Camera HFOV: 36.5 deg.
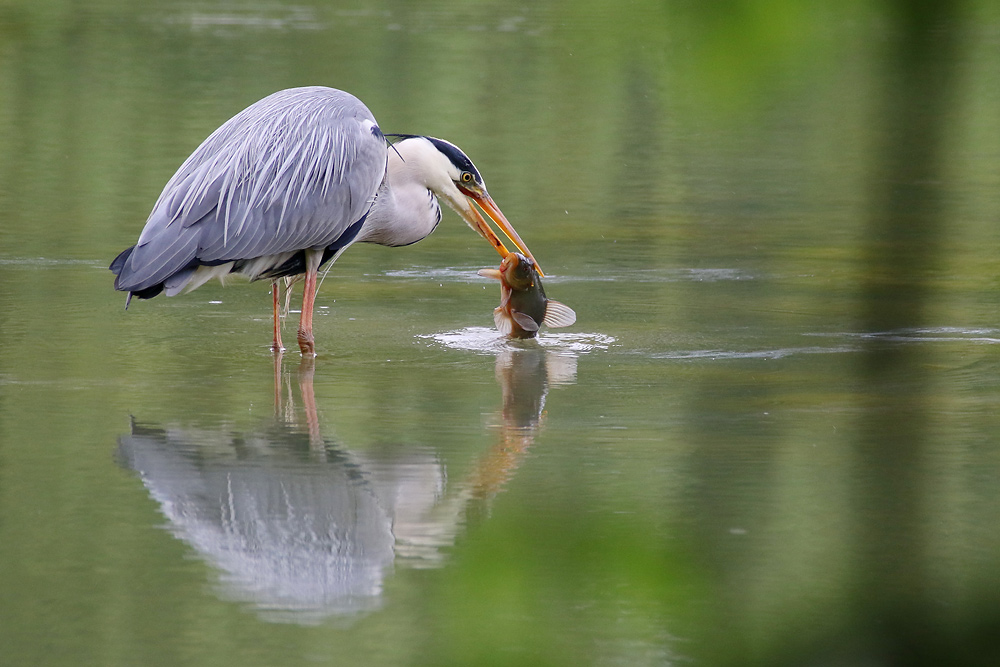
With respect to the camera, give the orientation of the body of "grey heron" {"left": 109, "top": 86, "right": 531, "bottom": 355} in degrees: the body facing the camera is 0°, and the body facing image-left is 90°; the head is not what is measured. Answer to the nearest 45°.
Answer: approximately 270°
